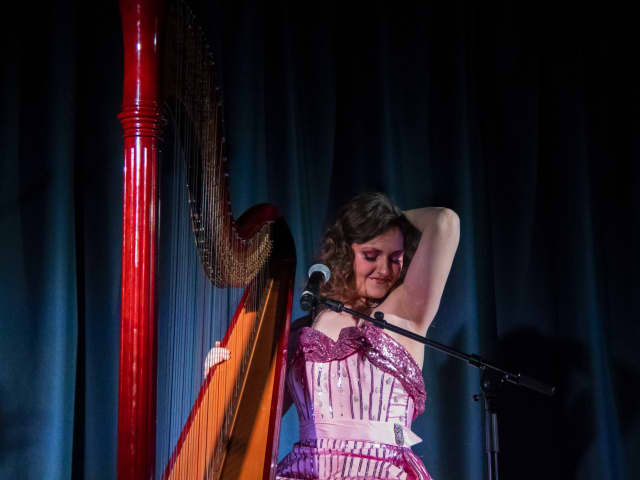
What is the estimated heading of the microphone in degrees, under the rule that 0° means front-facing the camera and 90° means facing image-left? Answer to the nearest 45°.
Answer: approximately 225°
